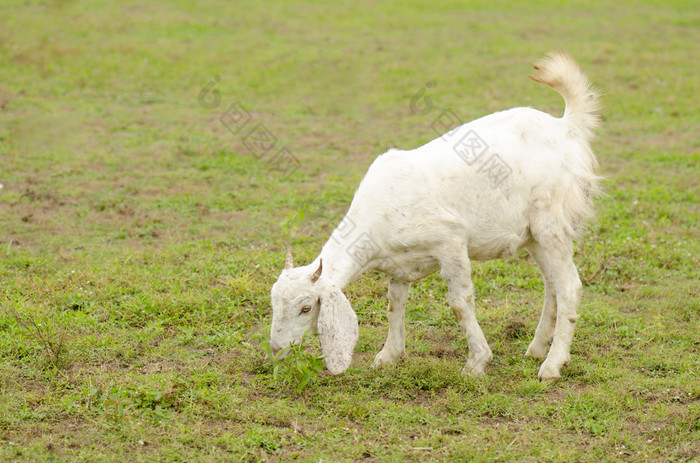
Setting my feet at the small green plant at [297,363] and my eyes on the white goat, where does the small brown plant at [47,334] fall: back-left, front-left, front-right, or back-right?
back-left

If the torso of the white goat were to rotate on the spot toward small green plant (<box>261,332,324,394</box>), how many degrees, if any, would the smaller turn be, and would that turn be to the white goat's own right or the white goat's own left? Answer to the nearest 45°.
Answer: approximately 45° to the white goat's own left

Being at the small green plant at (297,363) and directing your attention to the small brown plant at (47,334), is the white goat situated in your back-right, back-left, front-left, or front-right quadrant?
back-right

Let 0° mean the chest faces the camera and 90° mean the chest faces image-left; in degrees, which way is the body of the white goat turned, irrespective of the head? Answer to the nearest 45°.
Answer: approximately 90°

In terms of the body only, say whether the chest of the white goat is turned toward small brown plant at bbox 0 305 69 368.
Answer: yes
